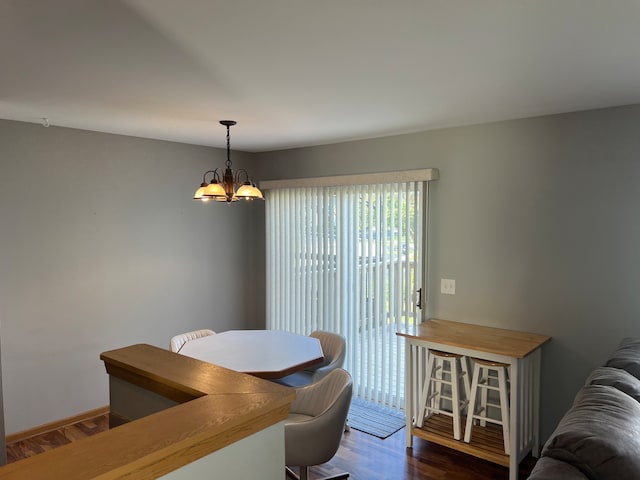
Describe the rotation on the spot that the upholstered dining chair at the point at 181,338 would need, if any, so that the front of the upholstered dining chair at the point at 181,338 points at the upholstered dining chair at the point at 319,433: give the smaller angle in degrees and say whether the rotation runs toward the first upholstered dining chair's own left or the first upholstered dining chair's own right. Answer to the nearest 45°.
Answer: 0° — it already faces it

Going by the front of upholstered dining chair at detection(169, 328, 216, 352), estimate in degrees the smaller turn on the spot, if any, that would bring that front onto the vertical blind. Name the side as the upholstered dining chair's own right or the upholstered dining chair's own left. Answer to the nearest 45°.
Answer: approximately 45° to the upholstered dining chair's own left

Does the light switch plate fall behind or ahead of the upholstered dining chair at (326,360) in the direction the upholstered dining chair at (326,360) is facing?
behind

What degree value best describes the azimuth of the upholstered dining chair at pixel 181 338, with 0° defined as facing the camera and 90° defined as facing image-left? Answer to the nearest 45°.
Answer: approximately 315°

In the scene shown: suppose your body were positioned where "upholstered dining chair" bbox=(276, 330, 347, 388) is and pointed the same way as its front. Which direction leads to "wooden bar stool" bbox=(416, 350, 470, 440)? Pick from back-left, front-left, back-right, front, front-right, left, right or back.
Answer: back-left

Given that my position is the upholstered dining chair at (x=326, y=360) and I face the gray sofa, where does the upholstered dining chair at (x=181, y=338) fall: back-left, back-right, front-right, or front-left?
back-right

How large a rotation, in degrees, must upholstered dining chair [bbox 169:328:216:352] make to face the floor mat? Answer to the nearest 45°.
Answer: approximately 45° to its left
